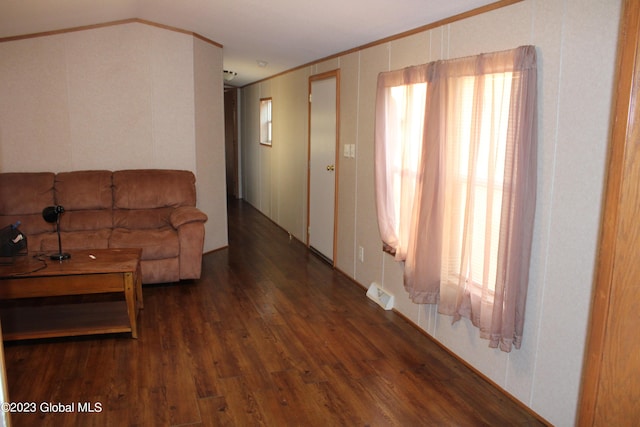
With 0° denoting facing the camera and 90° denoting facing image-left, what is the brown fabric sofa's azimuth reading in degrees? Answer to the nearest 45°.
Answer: approximately 0°

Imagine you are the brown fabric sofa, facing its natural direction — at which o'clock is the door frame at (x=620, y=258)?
The door frame is roughly at 11 o'clock from the brown fabric sofa.

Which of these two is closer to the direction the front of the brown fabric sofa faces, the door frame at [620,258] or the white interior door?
the door frame

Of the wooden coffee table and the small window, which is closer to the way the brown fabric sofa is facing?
the wooden coffee table

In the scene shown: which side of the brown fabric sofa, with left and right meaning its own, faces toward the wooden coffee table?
front

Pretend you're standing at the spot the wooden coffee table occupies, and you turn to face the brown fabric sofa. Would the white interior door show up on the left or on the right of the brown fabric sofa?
right

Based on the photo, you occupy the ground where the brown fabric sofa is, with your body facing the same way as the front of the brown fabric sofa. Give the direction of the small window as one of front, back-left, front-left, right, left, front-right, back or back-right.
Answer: back-left

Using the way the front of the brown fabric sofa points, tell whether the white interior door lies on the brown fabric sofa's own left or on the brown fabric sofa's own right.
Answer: on the brown fabric sofa's own left

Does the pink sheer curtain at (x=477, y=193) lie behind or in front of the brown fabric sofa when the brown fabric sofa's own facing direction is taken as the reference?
in front
